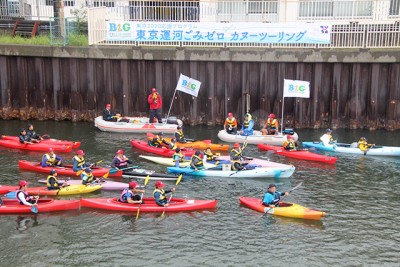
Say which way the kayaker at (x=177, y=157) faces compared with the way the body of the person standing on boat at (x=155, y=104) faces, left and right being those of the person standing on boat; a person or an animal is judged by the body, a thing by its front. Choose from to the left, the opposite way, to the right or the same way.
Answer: to the left

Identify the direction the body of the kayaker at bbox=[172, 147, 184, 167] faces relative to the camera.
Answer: to the viewer's right

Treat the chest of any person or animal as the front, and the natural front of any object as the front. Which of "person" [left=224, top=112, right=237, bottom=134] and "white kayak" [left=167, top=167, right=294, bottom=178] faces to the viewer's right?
the white kayak

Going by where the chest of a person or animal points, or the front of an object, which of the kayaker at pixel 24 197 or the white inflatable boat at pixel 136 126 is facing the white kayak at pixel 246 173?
the kayaker

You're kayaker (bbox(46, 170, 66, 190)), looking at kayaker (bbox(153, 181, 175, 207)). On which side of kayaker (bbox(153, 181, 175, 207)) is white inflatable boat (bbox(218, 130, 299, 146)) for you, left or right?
left

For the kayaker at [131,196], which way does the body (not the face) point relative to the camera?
to the viewer's right

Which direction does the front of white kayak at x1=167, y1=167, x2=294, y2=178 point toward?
to the viewer's right

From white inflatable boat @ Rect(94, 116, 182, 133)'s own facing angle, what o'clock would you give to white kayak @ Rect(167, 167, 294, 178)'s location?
white kayak @ Rect(167, 167, 294, 178) is roughly at 8 o'clock from white inflatable boat @ Rect(94, 116, 182, 133).

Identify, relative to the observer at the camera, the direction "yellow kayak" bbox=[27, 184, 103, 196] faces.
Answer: facing to the right of the viewer

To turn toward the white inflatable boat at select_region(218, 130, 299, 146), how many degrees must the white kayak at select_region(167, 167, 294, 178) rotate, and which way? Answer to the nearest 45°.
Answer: approximately 90° to its left

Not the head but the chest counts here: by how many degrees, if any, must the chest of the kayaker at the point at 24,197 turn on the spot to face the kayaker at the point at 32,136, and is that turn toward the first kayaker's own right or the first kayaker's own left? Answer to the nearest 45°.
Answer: approximately 90° to the first kayaker's own left

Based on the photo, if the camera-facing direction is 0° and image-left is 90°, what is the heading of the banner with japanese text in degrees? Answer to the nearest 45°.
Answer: approximately 0°

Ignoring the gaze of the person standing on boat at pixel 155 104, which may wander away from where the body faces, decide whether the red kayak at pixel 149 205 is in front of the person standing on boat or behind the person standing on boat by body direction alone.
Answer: in front
